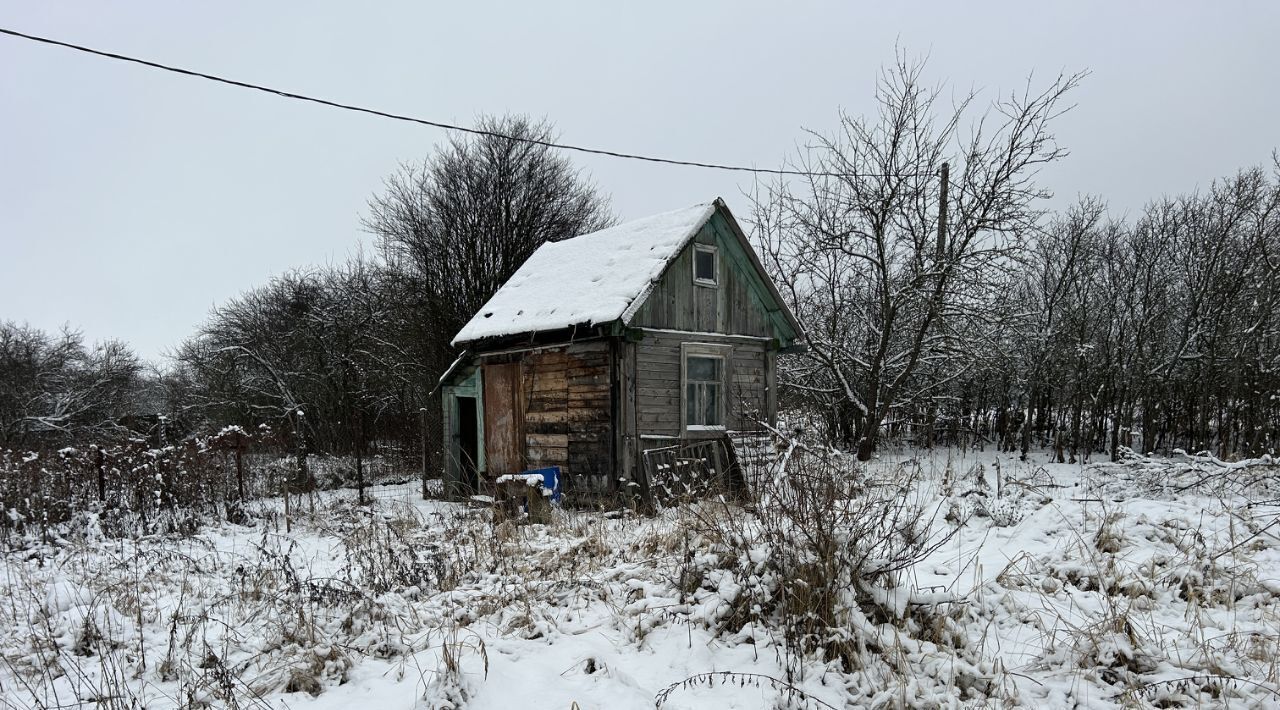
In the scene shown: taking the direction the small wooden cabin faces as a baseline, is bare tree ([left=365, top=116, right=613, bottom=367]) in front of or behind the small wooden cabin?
behind
